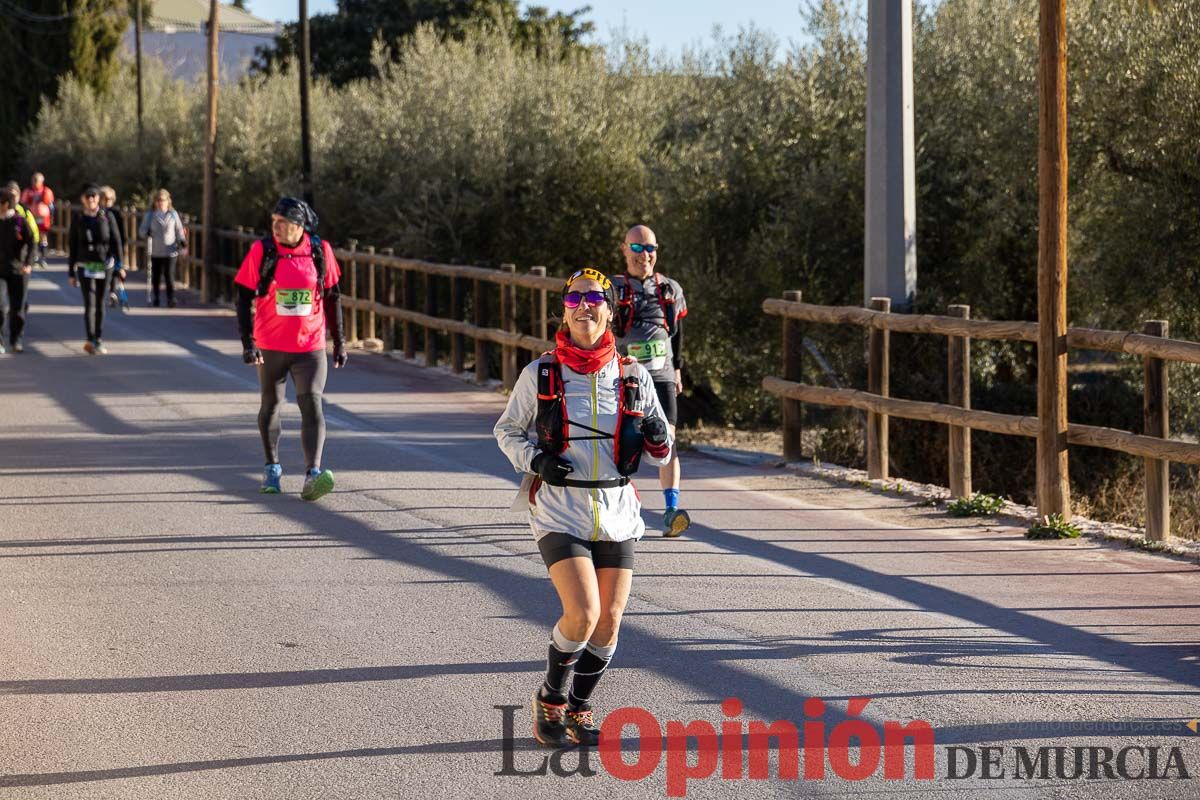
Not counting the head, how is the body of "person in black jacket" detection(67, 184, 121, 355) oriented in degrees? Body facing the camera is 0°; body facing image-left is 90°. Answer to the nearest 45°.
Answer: approximately 0°

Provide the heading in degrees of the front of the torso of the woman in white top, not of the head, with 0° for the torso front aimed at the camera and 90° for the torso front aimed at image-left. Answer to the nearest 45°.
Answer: approximately 0°

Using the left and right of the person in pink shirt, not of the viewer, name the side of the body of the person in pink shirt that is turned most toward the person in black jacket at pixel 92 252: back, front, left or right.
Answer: back

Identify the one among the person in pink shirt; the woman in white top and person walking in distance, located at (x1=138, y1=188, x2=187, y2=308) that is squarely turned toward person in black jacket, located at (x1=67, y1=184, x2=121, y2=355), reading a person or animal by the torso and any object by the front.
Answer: the person walking in distance

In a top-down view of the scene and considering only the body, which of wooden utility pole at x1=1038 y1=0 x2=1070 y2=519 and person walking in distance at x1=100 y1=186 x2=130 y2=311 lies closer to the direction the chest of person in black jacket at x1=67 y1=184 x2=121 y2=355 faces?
the wooden utility pole

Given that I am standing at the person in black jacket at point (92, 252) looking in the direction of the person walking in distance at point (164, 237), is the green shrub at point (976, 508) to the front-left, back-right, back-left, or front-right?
back-right

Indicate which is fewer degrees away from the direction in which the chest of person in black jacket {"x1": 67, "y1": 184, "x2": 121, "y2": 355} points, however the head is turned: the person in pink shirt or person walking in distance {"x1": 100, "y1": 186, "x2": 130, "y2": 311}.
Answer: the person in pink shirt

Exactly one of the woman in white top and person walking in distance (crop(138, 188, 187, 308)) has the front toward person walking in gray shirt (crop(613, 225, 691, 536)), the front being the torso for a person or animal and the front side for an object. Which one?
person walking in distance (crop(138, 188, 187, 308))
